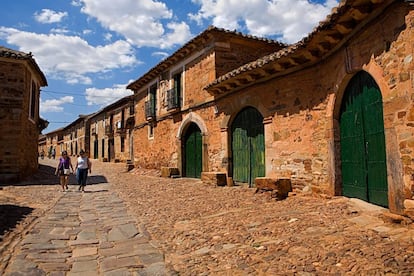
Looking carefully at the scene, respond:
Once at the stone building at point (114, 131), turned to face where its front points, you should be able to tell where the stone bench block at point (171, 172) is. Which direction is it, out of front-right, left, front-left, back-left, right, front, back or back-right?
front-left

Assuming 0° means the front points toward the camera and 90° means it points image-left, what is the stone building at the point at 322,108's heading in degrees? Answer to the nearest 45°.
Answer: approximately 45°

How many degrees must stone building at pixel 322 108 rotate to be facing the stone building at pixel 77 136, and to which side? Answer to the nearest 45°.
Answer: approximately 90° to its right

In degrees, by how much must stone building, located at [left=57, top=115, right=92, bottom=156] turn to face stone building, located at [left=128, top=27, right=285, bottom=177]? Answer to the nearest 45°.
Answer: approximately 45° to its left

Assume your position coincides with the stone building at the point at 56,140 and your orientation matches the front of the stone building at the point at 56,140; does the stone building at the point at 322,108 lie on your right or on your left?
on your left

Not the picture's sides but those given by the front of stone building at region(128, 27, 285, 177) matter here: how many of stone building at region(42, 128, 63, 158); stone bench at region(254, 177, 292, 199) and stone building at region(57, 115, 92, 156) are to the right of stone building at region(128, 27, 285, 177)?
2

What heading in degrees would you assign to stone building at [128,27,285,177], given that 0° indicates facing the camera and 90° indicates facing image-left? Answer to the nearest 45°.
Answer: approximately 45°

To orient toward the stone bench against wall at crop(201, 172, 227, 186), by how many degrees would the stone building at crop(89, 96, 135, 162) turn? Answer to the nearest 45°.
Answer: approximately 45° to its left

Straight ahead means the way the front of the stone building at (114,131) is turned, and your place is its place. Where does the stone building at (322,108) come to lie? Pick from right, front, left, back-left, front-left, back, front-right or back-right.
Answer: front-left

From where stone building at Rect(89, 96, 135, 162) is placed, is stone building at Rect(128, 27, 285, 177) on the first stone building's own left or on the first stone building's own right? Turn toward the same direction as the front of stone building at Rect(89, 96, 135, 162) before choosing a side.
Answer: on the first stone building's own left

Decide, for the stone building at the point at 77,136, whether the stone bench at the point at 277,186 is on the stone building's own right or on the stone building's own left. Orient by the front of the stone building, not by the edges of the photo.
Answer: on the stone building's own left

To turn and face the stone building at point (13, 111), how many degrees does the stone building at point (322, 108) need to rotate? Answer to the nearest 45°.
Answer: approximately 45° to its right
